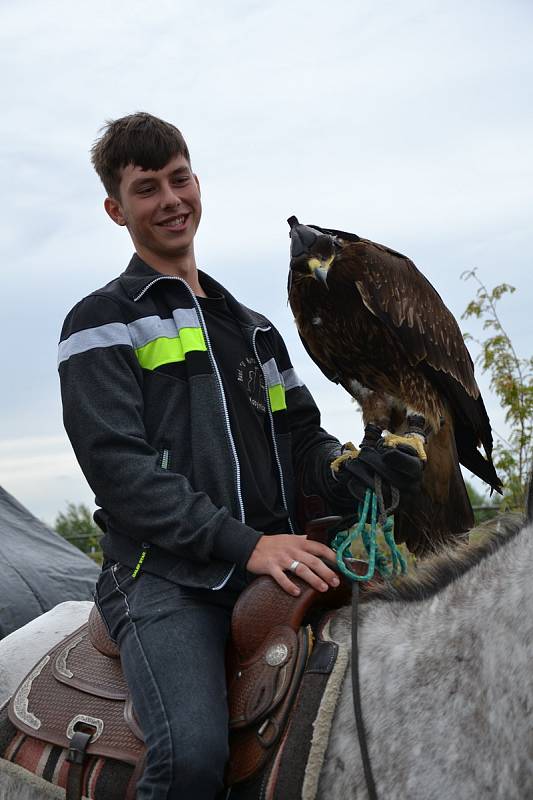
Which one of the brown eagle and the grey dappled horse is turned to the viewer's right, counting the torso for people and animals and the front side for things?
the grey dappled horse

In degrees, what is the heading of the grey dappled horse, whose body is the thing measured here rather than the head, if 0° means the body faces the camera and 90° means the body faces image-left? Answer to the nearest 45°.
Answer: approximately 270°

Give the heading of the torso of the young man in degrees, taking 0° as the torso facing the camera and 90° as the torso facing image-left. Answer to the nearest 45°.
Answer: approximately 315°

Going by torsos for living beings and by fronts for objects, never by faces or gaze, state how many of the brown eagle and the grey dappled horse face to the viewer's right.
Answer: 1
